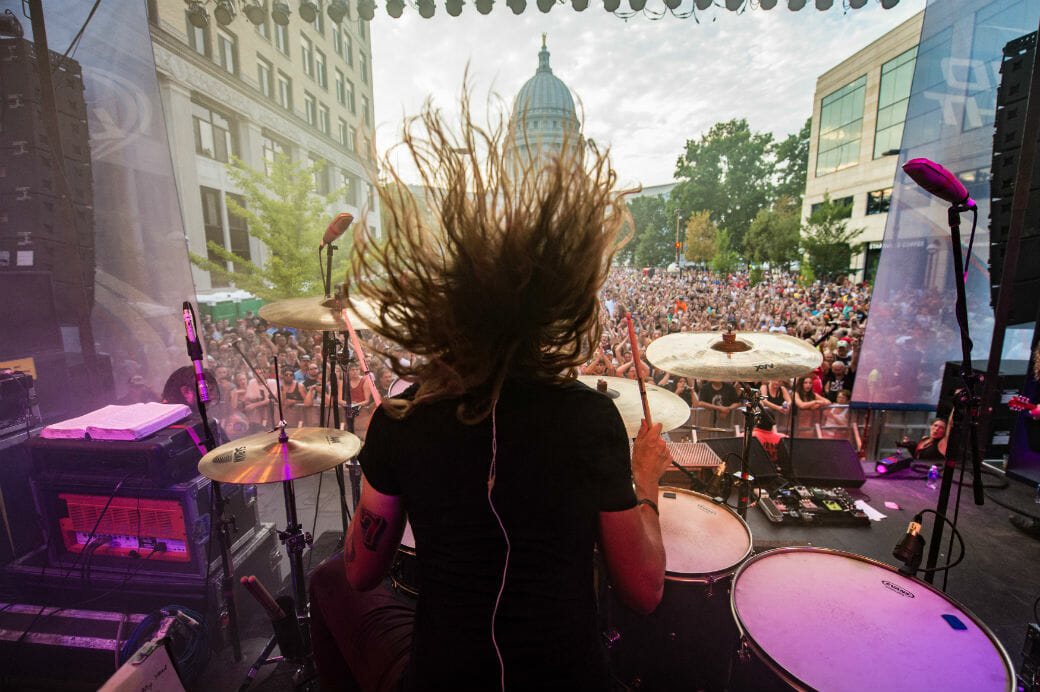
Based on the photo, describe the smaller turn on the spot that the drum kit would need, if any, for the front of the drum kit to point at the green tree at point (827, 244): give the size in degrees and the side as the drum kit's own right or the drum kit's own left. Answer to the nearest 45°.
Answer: approximately 45° to the drum kit's own right

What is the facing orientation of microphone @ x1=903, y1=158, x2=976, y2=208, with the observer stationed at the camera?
facing to the left of the viewer

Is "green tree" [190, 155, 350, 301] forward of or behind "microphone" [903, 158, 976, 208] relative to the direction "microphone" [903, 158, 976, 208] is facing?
forward

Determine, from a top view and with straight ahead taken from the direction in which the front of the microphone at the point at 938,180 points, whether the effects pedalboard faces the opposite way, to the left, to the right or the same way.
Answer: to the left

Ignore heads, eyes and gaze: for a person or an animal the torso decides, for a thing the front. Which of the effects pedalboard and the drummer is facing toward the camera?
the effects pedalboard

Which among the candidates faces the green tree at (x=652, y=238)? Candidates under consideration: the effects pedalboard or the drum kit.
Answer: the drum kit

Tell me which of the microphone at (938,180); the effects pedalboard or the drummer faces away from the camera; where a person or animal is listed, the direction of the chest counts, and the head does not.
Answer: the drummer

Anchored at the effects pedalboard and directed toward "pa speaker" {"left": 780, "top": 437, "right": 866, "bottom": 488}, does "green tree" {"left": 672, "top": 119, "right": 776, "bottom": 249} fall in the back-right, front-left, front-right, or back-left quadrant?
front-left

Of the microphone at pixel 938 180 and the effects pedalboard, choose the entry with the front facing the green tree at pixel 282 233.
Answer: the microphone

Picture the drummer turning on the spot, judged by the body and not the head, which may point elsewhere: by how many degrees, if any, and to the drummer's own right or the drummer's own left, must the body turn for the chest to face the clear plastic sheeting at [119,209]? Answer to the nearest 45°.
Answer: approximately 45° to the drummer's own left

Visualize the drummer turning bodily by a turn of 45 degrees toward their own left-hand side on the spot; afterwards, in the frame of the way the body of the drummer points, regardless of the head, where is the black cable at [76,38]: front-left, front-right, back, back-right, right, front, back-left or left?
front

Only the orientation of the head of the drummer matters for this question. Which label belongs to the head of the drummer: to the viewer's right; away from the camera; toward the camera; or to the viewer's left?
away from the camera

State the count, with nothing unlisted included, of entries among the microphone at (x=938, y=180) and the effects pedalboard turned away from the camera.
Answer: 0

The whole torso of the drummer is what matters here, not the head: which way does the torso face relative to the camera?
away from the camera

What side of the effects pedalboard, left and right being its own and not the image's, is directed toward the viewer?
front

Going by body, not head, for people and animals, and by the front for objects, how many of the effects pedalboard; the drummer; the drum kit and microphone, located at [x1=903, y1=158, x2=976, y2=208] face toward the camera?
1

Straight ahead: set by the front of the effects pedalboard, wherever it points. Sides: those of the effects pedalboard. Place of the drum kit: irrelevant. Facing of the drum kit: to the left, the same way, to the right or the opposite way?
the opposite way

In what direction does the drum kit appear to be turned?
away from the camera

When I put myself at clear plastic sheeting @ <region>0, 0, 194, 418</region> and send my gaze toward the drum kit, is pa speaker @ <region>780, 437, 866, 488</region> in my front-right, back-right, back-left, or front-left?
front-left

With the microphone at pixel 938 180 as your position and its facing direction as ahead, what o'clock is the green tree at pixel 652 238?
The green tree is roughly at 2 o'clock from the microphone.
